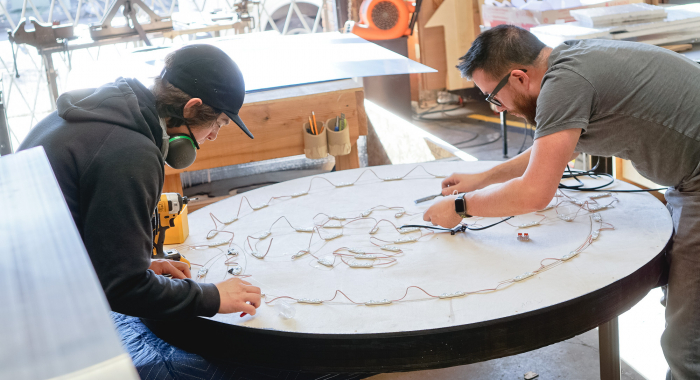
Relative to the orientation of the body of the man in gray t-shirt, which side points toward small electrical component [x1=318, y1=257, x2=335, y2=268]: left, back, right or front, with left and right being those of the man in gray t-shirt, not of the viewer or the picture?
front

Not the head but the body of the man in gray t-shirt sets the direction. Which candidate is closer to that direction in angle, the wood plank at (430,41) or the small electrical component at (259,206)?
the small electrical component

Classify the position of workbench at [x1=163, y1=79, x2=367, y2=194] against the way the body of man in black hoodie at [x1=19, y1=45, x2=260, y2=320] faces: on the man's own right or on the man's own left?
on the man's own left

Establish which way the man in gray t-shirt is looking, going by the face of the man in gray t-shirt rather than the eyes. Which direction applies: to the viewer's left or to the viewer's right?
to the viewer's left

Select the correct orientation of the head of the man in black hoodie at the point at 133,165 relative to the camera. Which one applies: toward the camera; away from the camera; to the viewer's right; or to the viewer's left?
to the viewer's right

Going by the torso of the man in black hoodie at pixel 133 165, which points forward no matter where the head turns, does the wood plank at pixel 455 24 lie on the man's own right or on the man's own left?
on the man's own left

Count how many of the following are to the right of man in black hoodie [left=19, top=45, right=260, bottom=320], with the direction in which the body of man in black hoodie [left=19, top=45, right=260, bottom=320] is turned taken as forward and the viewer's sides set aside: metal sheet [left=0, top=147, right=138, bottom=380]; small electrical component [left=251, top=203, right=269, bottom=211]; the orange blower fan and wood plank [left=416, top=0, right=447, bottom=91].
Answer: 1

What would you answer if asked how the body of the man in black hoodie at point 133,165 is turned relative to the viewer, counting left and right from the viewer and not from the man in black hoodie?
facing to the right of the viewer

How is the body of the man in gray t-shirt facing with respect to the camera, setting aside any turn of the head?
to the viewer's left

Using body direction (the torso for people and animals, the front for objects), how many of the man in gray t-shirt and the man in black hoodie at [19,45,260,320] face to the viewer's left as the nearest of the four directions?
1
